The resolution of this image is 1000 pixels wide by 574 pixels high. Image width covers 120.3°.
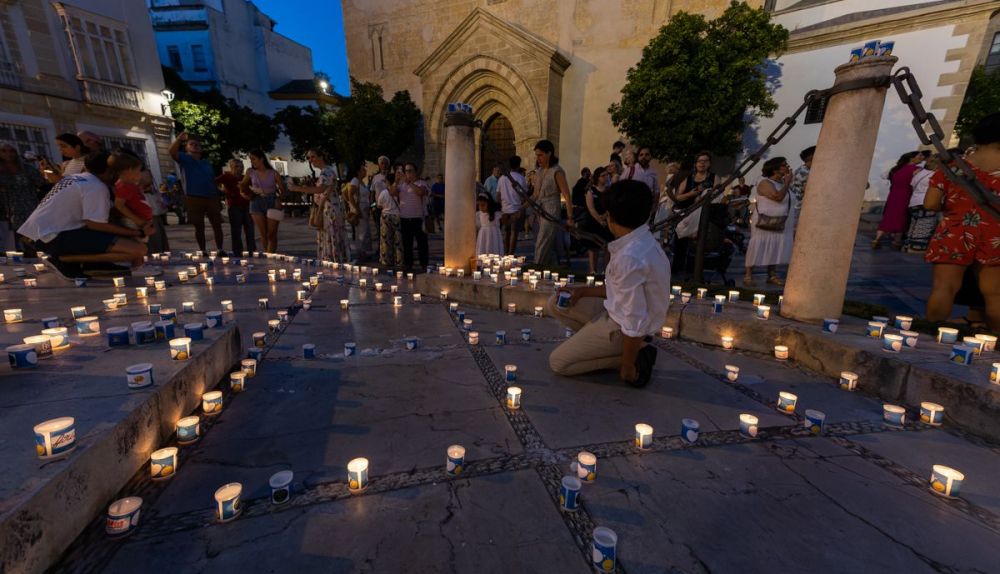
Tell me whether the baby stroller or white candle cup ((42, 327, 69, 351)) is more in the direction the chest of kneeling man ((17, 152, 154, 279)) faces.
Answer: the baby stroller

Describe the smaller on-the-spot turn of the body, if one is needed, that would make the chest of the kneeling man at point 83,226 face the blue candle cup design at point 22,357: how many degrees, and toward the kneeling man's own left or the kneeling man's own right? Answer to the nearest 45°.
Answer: approximately 90° to the kneeling man's own right

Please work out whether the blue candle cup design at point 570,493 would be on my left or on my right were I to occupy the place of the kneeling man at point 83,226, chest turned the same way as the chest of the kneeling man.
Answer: on my right

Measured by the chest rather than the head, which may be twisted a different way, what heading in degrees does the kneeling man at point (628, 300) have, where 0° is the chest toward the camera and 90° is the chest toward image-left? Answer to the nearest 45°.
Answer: approximately 90°

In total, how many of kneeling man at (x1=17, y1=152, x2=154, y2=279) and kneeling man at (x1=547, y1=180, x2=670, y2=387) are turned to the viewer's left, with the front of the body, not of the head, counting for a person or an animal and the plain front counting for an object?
1

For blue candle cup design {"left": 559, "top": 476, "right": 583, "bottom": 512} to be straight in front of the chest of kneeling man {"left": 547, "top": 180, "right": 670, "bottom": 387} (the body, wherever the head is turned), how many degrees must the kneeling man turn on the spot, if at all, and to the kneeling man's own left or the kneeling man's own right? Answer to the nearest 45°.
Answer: approximately 90° to the kneeling man's own left

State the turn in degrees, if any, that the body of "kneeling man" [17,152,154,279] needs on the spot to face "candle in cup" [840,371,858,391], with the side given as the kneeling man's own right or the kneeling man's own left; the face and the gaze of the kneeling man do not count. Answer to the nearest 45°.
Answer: approximately 45° to the kneeling man's own right

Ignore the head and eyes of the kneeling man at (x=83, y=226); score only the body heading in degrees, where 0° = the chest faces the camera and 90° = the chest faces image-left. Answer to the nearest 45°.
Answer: approximately 270°

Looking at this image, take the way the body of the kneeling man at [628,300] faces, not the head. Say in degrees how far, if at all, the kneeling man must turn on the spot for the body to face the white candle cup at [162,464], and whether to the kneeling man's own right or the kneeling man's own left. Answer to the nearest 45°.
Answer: approximately 45° to the kneeling man's own left
